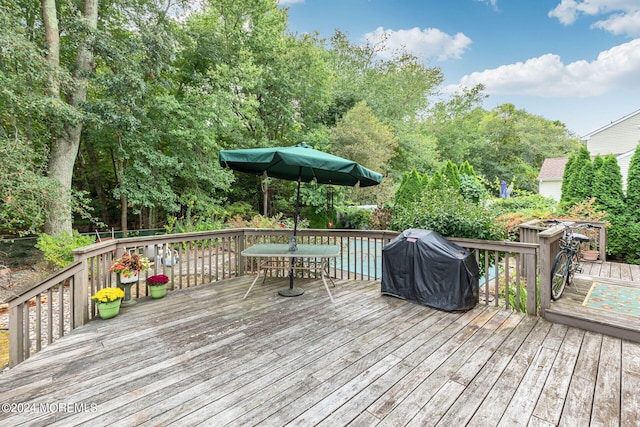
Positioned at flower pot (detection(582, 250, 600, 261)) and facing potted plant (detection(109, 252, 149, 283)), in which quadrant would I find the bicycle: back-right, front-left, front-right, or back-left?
front-left

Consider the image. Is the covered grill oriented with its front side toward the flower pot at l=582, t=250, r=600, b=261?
no

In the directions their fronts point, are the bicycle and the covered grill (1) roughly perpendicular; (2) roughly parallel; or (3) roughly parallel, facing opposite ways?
roughly parallel

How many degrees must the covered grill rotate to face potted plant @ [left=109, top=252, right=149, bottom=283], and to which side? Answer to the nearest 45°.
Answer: approximately 45° to its right

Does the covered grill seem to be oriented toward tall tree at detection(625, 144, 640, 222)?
no

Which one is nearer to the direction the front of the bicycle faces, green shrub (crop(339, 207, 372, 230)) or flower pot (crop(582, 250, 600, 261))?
the green shrub

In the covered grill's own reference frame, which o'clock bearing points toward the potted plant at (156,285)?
The potted plant is roughly at 1 o'clock from the covered grill.

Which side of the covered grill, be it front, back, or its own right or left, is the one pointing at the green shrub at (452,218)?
back

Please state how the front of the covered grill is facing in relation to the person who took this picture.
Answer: facing the viewer and to the left of the viewer
